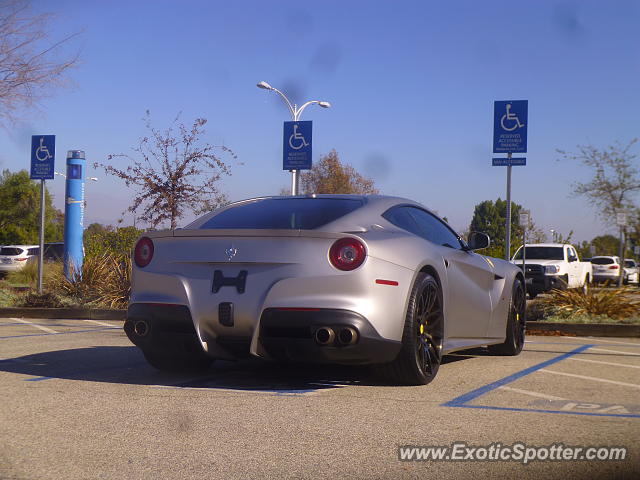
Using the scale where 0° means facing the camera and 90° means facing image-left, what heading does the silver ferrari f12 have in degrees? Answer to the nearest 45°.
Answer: approximately 225°

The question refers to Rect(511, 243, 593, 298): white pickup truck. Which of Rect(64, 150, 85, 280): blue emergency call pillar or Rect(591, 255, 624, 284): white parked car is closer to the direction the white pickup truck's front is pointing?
the blue emergency call pillar

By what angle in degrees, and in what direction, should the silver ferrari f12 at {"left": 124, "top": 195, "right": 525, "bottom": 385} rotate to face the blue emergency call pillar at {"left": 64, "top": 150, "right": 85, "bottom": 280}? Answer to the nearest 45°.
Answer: approximately 90° to its left

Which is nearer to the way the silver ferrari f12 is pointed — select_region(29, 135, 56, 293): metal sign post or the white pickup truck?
the white pickup truck

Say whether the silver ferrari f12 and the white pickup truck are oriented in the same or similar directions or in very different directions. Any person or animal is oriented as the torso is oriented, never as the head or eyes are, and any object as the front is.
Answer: very different directions

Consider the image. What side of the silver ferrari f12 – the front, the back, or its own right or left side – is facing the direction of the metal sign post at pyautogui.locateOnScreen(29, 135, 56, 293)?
left

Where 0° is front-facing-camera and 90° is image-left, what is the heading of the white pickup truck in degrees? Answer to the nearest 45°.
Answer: approximately 45°

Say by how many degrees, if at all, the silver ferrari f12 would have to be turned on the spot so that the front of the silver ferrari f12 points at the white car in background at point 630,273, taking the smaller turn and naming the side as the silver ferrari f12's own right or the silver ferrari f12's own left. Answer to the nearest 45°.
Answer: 0° — it already faces it
